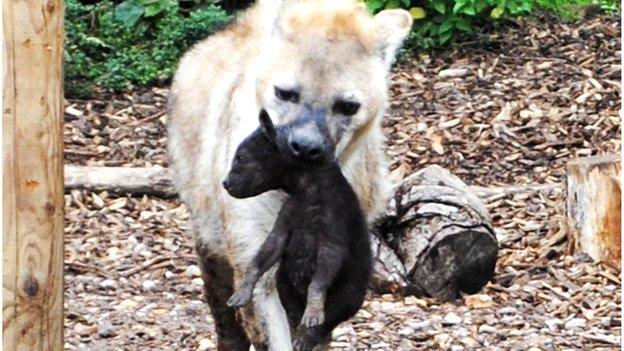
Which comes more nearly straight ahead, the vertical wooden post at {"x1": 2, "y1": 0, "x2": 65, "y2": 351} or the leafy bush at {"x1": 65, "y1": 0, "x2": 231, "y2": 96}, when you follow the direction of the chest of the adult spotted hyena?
the vertical wooden post

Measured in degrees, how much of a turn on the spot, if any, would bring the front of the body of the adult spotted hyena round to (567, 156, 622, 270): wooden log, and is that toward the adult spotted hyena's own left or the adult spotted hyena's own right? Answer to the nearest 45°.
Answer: approximately 135° to the adult spotted hyena's own left

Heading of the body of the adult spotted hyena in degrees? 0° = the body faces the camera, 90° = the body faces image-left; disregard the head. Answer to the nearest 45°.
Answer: approximately 0°

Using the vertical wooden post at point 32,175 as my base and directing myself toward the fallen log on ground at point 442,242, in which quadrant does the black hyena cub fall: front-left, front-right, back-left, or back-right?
front-right

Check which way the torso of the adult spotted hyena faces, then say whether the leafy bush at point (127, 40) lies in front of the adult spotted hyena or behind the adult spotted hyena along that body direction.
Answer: behind

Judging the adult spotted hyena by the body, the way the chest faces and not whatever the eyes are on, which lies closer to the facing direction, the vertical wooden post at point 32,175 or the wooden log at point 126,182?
the vertical wooden post

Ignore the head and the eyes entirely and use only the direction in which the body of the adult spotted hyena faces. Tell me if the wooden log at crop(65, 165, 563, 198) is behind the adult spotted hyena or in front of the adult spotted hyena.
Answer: behind

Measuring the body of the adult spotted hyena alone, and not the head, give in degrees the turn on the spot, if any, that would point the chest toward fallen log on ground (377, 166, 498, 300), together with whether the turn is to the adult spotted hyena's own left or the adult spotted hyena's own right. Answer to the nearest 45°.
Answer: approximately 135° to the adult spotted hyena's own left

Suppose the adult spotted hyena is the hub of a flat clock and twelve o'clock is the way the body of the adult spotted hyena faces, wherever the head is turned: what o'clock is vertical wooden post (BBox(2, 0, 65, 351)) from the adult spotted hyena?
The vertical wooden post is roughly at 2 o'clock from the adult spotted hyena.
